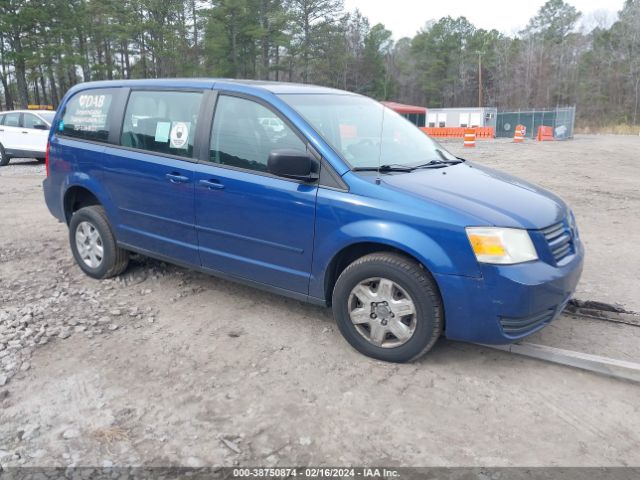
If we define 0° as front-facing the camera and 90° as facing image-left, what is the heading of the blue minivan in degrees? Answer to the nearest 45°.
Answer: approximately 315°

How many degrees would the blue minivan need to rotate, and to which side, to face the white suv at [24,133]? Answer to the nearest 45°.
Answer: approximately 180°
